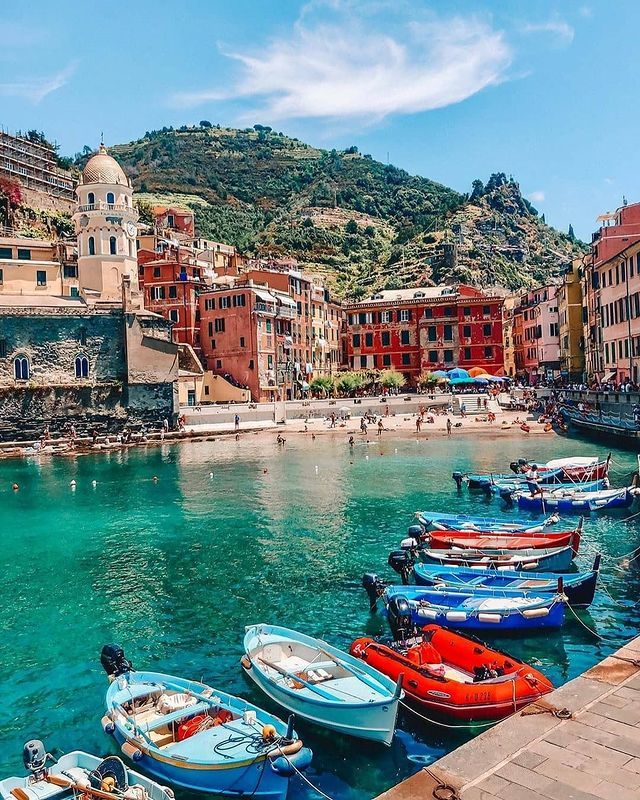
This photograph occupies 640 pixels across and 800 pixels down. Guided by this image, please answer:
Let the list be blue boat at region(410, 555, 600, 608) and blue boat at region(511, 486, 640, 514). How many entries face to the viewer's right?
2

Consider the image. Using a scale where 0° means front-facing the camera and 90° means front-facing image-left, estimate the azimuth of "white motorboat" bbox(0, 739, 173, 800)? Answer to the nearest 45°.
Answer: approximately 315°

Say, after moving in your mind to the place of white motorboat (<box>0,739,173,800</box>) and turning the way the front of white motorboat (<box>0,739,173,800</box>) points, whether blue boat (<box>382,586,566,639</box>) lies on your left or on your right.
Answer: on your left

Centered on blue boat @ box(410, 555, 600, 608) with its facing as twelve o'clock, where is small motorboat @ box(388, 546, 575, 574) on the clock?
The small motorboat is roughly at 9 o'clock from the blue boat.

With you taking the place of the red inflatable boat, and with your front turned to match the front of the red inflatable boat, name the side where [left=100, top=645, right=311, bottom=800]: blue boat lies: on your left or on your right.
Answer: on your right

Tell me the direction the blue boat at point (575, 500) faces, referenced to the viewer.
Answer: facing to the right of the viewer

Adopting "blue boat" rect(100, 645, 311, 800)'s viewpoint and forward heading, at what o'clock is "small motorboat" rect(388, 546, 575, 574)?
The small motorboat is roughly at 9 o'clock from the blue boat.

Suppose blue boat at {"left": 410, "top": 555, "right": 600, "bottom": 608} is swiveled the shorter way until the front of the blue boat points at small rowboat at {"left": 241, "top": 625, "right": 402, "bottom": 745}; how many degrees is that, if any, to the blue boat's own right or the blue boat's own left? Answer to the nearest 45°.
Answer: approximately 135° to the blue boat's own right

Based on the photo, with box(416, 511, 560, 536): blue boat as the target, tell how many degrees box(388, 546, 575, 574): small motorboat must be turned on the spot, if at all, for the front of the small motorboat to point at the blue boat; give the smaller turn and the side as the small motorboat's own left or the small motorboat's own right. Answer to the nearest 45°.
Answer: approximately 90° to the small motorboat's own left

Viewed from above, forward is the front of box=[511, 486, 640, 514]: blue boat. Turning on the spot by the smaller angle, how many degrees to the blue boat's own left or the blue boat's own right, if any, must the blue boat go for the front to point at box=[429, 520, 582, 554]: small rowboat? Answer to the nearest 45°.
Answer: approximately 90° to the blue boat's own right

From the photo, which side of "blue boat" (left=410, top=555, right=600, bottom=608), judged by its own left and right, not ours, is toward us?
right

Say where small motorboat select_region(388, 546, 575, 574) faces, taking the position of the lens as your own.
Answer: facing to the right of the viewer
